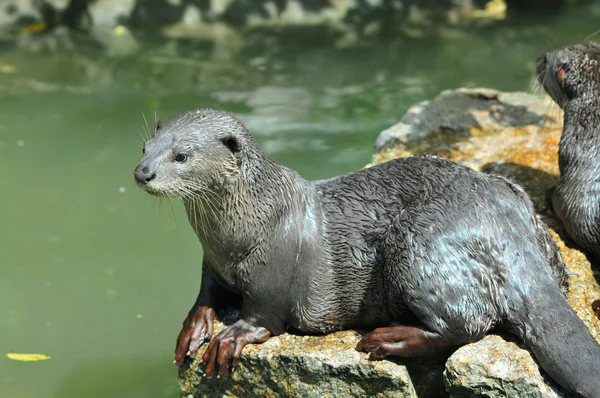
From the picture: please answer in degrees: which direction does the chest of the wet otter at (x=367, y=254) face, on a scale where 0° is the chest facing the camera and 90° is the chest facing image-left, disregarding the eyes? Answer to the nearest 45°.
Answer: approximately 90°

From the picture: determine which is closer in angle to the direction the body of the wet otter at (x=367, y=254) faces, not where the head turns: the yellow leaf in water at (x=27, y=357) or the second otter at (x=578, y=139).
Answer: the yellow leaf in water

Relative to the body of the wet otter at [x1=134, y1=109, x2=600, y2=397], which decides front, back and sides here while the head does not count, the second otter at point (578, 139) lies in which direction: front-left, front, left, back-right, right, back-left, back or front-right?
back-right
